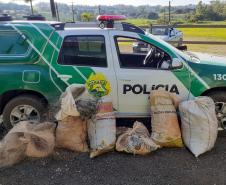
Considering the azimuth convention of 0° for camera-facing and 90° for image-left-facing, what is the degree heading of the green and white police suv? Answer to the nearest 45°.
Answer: approximately 270°

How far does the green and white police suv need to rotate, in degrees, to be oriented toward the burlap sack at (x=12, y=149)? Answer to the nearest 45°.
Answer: approximately 135° to its right

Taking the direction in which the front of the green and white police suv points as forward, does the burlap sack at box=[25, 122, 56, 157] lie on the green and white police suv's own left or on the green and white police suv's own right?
on the green and white police suv's own right

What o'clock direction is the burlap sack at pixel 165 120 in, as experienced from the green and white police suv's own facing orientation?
The burlap sack is roughly at 1 o'clock from the green and white police suv.
